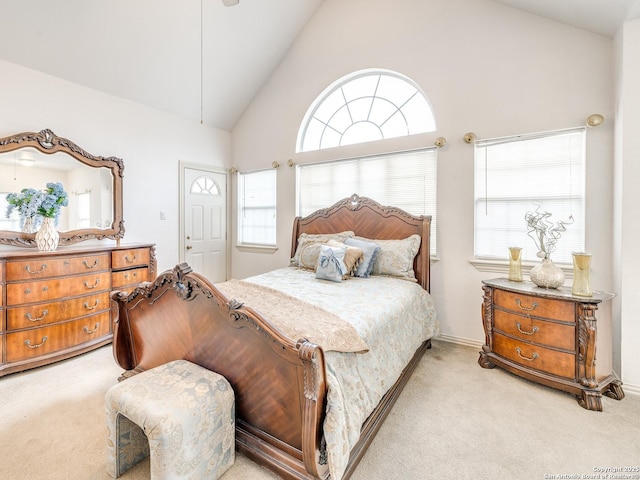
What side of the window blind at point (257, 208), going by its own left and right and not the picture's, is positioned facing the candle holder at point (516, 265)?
left

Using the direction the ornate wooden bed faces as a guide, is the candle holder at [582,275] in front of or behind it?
behind

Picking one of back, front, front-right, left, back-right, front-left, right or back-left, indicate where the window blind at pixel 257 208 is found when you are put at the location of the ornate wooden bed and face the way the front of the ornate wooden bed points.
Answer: back-right

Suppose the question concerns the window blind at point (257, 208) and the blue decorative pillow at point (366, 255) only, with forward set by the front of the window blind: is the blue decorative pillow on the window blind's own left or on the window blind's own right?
on the window blind's own left

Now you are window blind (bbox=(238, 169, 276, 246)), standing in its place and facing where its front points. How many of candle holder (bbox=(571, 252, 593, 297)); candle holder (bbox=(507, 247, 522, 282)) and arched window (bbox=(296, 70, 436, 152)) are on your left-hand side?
3

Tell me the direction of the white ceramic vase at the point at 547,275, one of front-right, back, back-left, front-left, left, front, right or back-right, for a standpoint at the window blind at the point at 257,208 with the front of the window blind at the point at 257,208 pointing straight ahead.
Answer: left

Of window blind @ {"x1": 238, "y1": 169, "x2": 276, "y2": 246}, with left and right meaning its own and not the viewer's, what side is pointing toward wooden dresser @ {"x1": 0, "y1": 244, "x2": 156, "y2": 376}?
front

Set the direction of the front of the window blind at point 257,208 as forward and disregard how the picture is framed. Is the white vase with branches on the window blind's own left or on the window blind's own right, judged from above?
on the window blind's own left

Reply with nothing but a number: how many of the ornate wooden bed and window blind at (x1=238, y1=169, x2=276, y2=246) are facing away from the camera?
0

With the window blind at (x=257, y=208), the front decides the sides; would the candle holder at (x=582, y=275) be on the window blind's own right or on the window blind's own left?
on the window blind's own left

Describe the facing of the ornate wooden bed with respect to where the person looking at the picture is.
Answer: facing the viewer and to the left of the viewer

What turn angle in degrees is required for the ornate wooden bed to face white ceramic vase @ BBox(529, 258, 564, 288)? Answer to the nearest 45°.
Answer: approximately 135° to its left

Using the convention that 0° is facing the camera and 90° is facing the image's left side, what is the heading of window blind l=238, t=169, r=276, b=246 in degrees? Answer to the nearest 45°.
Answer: approximately 45°
